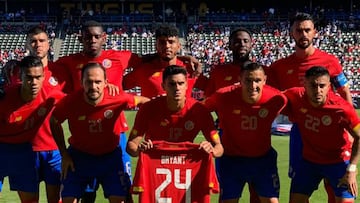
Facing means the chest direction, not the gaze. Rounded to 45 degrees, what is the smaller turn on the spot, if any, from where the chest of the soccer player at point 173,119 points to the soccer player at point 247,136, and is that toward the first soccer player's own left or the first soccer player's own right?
approximately 90° to the first soccer player's own left

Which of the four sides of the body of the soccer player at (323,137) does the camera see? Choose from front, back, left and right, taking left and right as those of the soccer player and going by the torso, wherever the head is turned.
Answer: front

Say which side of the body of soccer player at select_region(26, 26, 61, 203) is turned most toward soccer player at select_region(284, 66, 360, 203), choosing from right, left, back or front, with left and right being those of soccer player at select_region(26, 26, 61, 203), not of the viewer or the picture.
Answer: left

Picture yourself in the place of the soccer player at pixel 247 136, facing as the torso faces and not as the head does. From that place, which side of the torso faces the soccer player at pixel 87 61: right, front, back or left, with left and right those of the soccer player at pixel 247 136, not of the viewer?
right

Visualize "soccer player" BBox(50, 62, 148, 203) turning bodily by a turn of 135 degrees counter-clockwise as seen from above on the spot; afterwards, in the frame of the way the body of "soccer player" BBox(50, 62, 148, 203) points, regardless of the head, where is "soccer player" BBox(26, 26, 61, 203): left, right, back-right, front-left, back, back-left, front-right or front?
left

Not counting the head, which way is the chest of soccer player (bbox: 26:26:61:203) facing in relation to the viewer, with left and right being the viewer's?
facing the viewer

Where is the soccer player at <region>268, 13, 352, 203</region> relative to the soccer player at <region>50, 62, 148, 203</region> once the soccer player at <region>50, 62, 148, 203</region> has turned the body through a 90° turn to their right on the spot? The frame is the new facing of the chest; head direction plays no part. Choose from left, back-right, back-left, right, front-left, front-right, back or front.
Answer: back

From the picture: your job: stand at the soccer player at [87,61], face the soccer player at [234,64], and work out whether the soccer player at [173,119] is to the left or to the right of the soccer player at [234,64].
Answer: right

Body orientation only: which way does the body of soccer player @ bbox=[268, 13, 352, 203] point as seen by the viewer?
toward the camera
